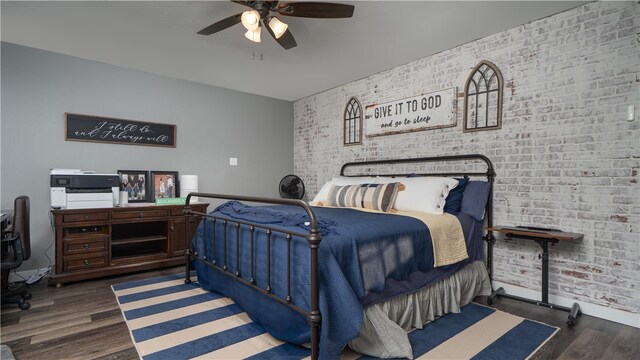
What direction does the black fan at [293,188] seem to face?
toward the camera

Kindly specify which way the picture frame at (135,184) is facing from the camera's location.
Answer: facing the viewer

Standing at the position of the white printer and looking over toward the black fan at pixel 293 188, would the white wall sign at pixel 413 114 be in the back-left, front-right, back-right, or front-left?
front-right

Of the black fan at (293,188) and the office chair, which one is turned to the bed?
the black fan

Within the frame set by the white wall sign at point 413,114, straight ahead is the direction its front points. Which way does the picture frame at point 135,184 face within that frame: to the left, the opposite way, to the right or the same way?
to the left

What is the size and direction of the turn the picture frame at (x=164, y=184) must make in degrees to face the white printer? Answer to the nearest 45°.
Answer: approximately 45° to its right

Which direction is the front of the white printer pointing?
toward the camera

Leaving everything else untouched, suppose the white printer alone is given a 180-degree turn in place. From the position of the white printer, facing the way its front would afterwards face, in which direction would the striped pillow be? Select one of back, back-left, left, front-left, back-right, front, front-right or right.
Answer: back-right

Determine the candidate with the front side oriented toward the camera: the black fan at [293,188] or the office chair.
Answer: the black fan

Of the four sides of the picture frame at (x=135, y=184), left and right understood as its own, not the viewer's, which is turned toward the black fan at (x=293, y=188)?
left

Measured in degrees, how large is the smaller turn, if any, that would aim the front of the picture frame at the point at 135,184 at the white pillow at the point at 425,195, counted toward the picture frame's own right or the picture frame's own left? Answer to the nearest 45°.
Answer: approximately 45° to the picture frame's own left

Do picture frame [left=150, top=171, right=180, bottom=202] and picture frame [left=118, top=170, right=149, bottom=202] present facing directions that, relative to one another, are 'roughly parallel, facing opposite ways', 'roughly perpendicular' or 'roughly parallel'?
roughly parallel

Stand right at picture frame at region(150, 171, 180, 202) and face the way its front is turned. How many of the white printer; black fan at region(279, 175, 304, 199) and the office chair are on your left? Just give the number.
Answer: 1

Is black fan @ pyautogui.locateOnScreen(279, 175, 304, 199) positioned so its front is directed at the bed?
yes

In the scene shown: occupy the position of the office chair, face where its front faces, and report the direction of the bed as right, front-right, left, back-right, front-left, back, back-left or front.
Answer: back-left

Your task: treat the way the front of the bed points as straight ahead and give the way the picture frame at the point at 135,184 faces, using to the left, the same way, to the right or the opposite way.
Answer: to the left

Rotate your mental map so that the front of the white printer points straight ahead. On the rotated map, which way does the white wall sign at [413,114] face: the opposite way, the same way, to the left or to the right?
to the right

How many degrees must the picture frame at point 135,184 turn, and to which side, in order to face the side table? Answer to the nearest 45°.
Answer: approximately 45° to its left
